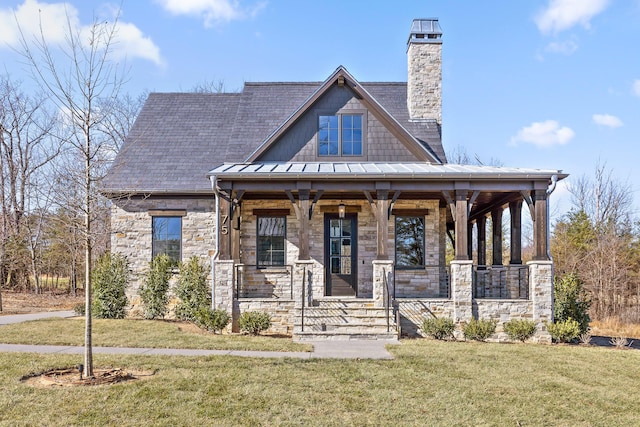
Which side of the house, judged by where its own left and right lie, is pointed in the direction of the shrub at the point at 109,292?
right

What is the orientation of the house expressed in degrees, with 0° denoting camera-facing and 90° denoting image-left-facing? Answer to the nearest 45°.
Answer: approximately 0°

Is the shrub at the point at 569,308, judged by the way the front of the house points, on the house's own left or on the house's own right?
on the house's own left

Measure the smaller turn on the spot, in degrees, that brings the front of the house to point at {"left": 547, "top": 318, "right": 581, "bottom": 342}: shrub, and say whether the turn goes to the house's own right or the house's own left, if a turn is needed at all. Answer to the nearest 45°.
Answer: approximately 45° to the house's own left

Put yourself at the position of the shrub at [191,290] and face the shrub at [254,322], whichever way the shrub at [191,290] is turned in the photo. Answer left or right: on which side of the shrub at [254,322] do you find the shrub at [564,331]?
left
